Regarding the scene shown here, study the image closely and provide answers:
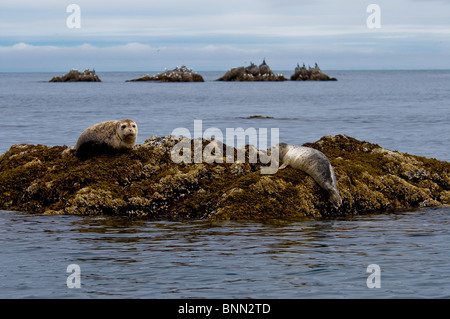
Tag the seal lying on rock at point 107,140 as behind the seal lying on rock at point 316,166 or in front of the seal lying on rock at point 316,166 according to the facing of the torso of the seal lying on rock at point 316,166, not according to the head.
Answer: in front

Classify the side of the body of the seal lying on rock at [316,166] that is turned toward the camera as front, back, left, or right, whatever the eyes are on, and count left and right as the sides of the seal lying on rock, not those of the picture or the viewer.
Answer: left
